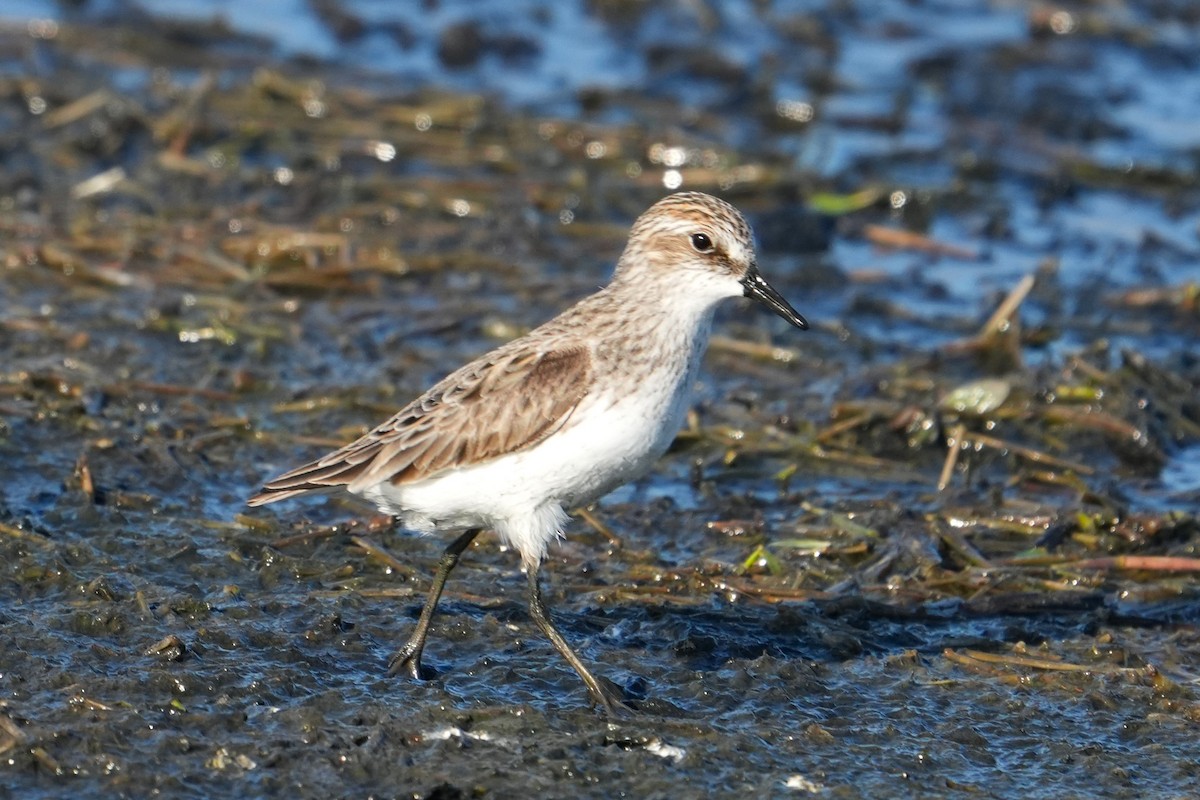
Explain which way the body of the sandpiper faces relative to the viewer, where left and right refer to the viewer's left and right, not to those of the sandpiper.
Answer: facing to the right of the viewer
